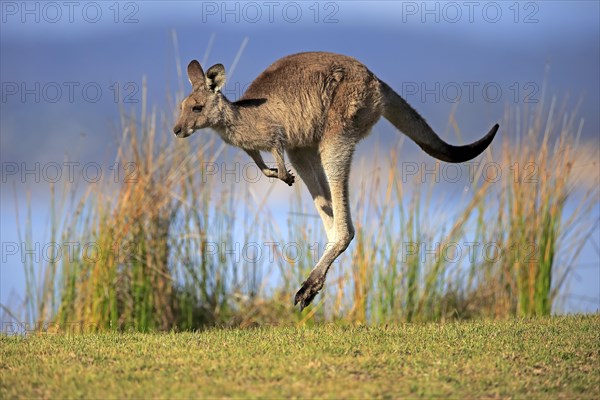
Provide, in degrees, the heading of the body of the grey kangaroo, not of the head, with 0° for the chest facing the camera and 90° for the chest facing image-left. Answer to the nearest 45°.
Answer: approximately 90°
